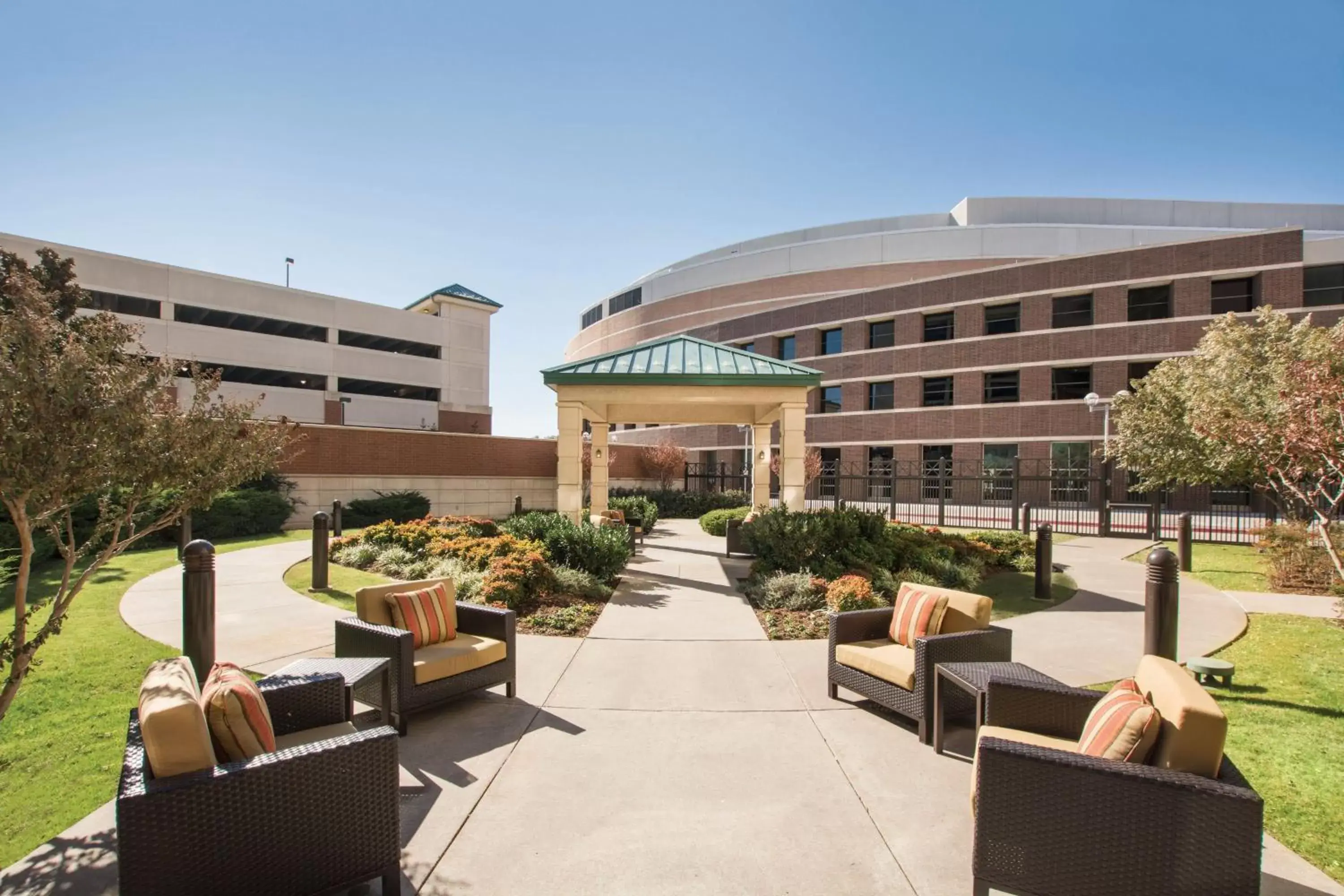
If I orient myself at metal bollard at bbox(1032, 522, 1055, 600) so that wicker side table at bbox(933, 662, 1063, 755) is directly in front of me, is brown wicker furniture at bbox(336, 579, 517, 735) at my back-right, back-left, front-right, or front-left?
front-right

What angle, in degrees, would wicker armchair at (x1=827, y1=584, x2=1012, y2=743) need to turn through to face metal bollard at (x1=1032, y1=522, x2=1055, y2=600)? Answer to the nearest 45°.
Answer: approximately 135° to its right

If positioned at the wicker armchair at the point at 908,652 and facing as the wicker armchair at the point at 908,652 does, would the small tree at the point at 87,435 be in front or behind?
in front

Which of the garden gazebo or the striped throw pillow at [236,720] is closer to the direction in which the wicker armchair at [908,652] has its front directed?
the striped throw pillow

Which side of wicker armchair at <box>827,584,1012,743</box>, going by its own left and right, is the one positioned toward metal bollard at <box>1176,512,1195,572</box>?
back

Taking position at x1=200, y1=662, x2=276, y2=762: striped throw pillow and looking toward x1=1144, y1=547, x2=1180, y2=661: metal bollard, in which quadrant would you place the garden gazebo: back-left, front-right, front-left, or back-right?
front-left

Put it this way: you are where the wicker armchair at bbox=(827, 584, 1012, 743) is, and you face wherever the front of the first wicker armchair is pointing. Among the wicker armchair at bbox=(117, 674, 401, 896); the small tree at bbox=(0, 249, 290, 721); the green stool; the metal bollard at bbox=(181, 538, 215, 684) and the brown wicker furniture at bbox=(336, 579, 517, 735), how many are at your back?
1

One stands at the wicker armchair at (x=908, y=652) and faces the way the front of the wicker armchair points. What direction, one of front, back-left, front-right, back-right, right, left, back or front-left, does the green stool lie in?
back

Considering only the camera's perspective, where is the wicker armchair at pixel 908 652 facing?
facing the viewer and to the left of the viewer

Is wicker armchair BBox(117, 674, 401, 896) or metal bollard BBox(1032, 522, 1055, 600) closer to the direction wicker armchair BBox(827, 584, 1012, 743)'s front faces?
the wicker armchair BBox(117, 674, 401, 896)

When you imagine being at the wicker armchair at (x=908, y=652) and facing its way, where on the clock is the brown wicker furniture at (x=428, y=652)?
The brown wicker furniture is roughly at 1 o'clock from the wicker armchair.

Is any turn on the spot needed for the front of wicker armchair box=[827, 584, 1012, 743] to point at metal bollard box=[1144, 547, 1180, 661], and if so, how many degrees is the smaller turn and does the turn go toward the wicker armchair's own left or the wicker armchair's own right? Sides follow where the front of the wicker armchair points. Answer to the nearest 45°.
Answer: approximately 180°

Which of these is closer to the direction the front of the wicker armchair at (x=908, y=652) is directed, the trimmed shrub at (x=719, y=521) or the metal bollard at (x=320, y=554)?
the metal bollard

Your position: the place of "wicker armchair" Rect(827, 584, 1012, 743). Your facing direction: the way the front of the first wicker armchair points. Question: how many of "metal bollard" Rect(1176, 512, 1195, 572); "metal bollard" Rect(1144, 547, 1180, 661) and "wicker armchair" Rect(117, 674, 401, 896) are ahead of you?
1

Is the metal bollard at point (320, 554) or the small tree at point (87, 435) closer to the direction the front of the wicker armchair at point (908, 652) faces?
the small tree

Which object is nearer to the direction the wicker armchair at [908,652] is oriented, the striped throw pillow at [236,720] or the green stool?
the striped throw pillow

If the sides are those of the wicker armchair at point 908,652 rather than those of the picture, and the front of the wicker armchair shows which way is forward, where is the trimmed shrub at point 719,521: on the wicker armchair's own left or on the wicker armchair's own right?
on the wicker armchair's own right

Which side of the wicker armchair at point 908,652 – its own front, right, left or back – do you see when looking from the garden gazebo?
right

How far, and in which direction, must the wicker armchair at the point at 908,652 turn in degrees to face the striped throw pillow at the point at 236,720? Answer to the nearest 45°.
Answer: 0° — it already faces it

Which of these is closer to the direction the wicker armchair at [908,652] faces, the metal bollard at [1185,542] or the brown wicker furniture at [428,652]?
the brown wicker furniture
